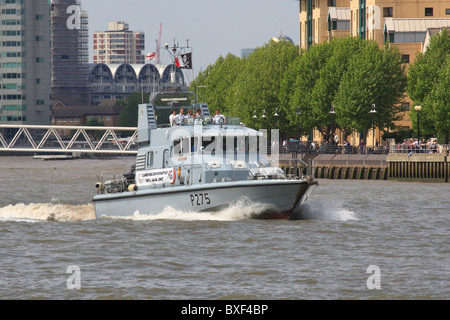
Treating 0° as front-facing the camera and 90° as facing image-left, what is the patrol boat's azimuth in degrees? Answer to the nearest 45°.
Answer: approximately 315°
